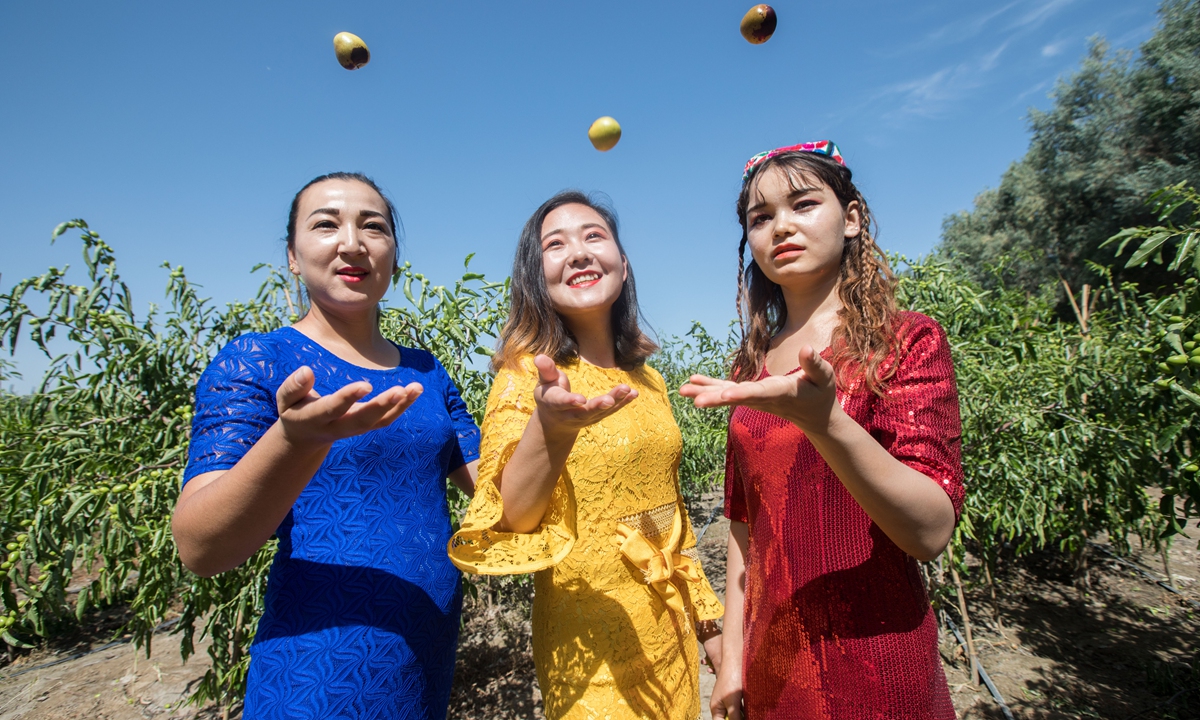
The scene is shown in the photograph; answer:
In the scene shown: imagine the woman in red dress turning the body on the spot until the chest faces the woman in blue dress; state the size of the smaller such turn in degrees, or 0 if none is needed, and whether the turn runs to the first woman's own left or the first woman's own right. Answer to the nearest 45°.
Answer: approximately 45° to the first woman's own right

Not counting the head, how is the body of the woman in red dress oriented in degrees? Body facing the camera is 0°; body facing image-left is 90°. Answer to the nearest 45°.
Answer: approximately 45°
